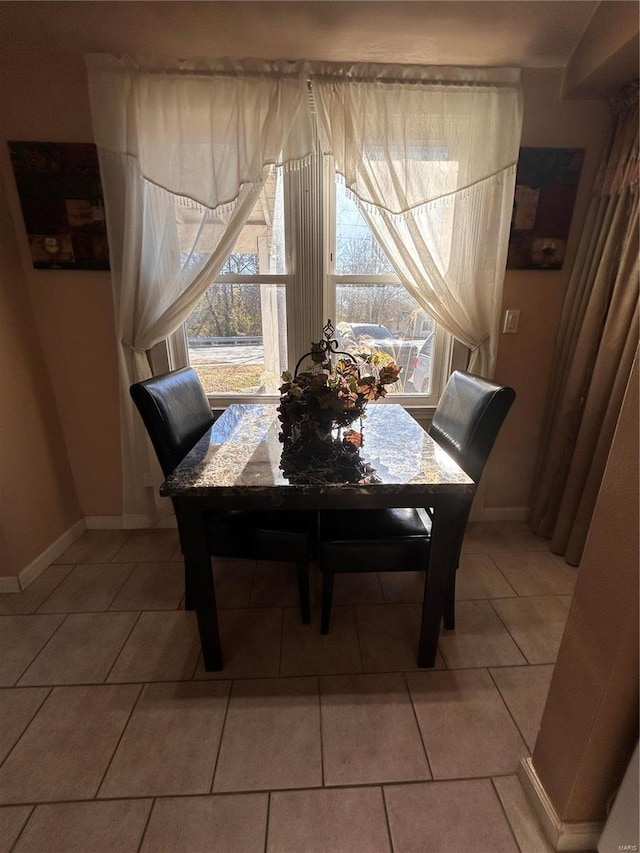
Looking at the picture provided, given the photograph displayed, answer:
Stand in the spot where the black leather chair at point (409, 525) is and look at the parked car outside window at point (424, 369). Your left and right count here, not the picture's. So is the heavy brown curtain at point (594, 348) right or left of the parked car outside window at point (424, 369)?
right

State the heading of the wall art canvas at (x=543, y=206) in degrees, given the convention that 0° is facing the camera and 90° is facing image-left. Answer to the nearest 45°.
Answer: approximately 0°

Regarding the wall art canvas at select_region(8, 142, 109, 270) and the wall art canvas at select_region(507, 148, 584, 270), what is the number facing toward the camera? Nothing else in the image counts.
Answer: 2

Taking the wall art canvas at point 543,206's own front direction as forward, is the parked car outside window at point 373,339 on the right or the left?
on its right

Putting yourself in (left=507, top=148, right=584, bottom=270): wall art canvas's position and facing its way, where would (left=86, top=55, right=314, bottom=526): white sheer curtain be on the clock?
The white sheer curtain is roughly at 2 o'clock from the wall art canvas.

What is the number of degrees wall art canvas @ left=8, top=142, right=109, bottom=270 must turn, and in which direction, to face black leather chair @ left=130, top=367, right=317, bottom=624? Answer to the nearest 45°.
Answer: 0° — it already faces it

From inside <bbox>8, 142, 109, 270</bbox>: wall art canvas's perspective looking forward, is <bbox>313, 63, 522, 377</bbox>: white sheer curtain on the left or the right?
on its left

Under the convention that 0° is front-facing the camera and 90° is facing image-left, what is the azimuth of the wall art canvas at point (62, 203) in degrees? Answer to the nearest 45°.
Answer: approximately 0°

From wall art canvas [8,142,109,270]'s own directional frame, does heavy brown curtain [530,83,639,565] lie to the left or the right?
on its left

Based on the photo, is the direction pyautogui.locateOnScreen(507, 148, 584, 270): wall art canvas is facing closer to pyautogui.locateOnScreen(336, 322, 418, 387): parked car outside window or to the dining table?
the dining table
